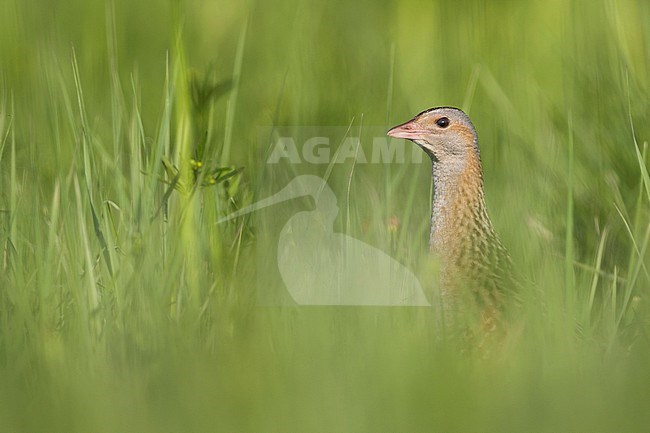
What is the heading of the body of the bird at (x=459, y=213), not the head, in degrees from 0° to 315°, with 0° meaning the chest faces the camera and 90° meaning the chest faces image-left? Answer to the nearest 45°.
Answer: approximately 90°
